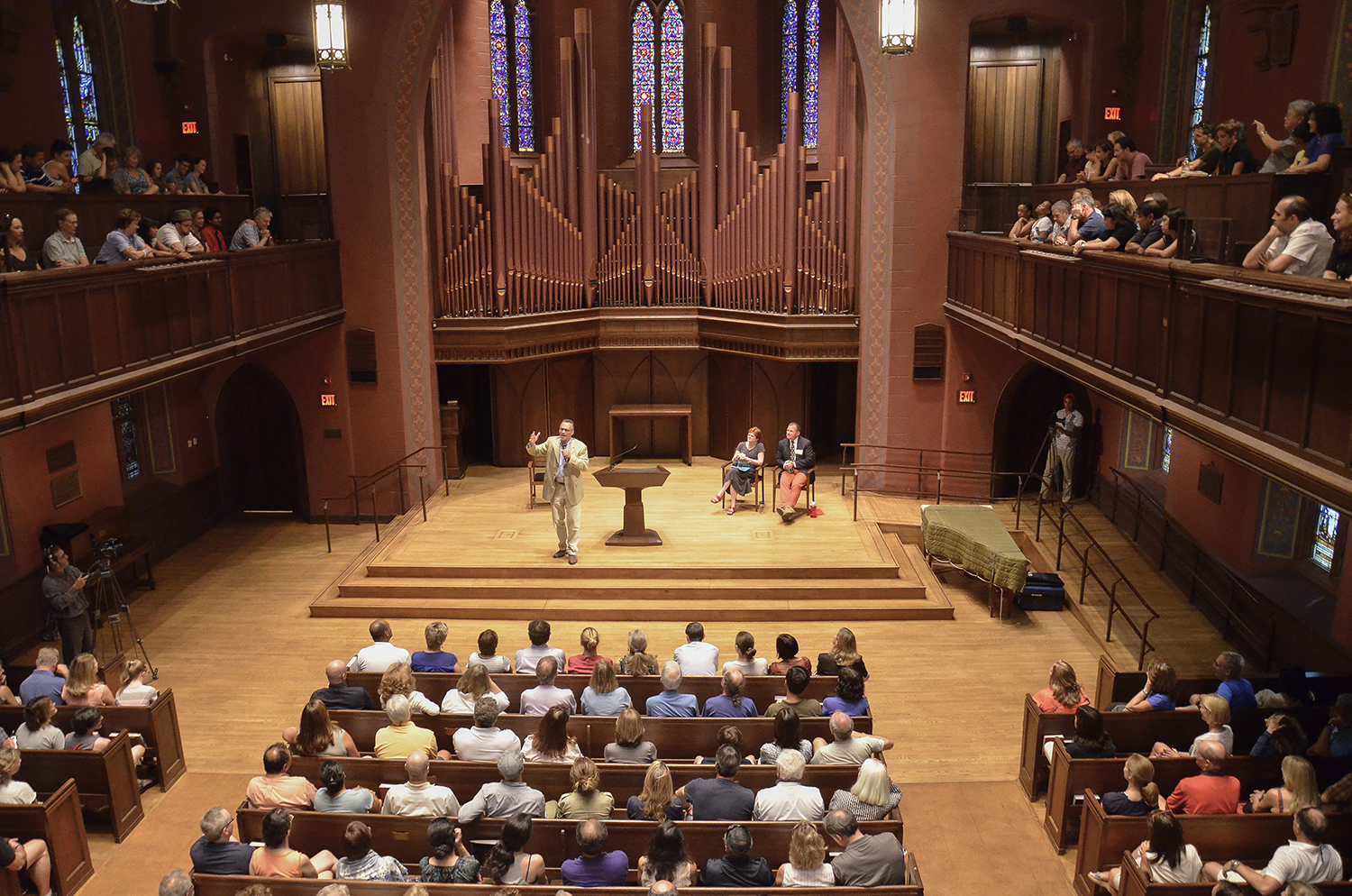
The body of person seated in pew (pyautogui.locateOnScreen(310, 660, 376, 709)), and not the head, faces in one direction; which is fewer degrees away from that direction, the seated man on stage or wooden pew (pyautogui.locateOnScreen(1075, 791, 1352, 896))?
the seated man on stage

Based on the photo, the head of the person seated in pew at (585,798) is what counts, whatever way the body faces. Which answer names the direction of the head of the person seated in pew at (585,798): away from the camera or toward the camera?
away from the camera

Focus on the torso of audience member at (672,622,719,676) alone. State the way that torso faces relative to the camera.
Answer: away from the camera

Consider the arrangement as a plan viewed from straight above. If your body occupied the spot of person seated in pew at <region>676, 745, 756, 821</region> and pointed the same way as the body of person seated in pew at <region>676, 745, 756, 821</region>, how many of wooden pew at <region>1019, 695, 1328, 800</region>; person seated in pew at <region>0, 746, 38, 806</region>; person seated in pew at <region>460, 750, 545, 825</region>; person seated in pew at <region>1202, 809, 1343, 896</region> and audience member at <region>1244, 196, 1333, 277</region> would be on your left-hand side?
2

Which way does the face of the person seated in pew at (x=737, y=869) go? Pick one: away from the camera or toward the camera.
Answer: away from the camera

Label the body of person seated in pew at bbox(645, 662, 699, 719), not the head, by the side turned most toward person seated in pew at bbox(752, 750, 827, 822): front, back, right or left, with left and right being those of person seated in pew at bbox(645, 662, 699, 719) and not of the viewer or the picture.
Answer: back

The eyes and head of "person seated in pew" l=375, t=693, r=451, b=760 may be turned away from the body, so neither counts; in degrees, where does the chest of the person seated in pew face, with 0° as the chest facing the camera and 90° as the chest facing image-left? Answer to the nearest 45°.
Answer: approximately 180°

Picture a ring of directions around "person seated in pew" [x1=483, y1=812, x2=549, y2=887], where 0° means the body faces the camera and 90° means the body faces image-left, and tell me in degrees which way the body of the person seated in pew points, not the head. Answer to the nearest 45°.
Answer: approximately 180°

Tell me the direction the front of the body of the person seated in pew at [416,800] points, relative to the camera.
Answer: away from the camera

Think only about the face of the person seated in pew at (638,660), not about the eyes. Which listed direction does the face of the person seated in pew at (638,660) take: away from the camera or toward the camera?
away from the camera

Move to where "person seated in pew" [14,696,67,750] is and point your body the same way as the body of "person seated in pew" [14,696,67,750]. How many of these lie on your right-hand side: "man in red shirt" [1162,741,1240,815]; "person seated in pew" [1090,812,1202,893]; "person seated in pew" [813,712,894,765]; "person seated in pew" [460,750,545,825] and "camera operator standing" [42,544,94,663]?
4

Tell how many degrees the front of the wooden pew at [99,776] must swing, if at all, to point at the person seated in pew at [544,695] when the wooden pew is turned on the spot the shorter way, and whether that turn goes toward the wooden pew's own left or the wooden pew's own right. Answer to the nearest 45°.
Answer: approximately 90° to the wooden pew's own right

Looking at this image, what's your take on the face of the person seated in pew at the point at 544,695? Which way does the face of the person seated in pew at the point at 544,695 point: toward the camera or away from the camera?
away from the camera

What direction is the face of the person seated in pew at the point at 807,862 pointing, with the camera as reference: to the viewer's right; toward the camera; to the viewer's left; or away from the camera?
away from the camera

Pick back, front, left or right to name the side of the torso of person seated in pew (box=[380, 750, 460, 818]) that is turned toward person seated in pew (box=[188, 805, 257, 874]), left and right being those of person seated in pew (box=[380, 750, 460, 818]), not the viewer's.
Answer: left

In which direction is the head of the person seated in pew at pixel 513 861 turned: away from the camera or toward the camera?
away from the camera
